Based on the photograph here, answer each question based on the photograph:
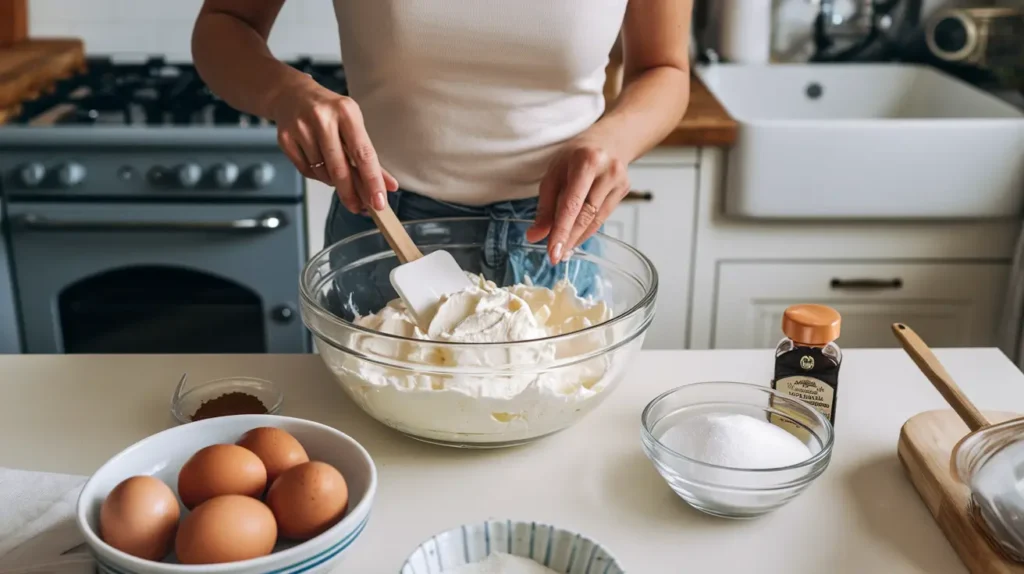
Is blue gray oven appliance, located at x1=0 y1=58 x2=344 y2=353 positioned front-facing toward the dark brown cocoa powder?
yes

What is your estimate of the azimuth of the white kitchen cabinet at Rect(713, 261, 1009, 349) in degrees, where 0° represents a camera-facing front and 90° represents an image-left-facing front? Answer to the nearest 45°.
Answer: approximately 0°

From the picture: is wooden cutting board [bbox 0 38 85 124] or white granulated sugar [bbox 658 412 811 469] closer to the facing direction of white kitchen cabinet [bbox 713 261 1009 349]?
the white granulated sugar
